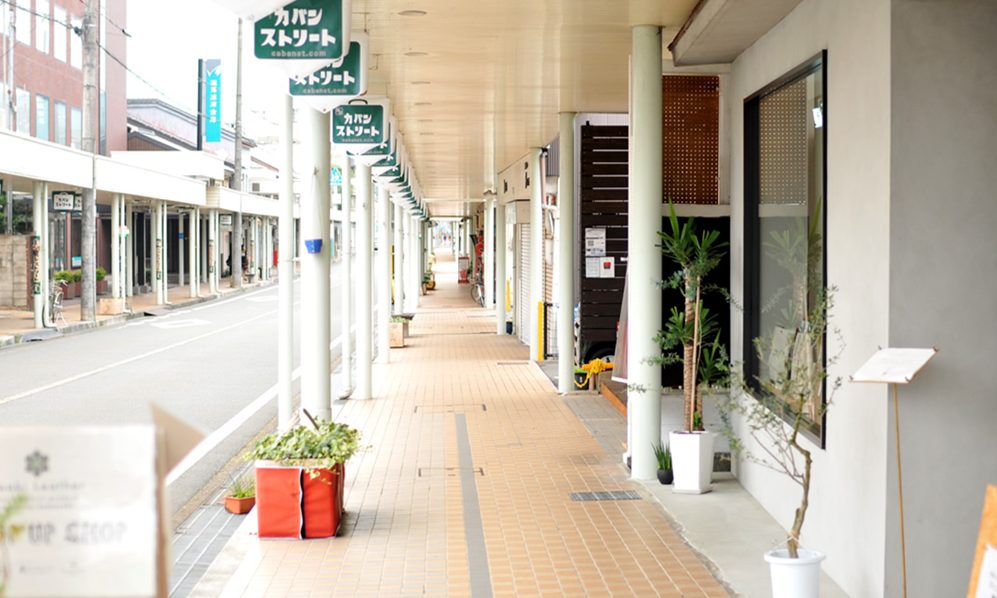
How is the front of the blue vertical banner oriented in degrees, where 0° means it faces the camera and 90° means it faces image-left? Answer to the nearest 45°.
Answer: approximately 0°

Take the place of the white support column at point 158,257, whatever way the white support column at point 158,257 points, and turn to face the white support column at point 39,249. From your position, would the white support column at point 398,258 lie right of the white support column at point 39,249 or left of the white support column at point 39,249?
left
